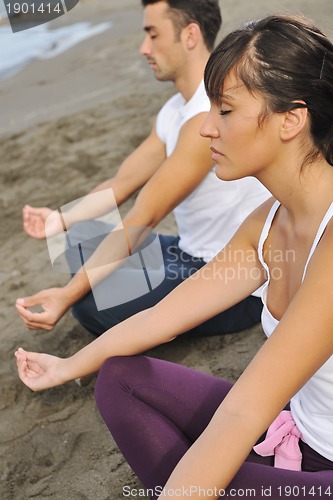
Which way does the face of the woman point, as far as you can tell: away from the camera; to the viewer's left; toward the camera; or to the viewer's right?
to the viewer's left

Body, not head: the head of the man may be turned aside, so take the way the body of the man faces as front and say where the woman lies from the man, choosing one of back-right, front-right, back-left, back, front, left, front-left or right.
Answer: left

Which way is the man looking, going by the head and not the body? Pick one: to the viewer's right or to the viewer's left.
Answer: to the viewer's left

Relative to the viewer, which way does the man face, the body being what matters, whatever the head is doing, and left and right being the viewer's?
facing to the left of the viewer

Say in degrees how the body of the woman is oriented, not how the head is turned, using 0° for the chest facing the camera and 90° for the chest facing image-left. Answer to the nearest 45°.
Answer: approximately 45°

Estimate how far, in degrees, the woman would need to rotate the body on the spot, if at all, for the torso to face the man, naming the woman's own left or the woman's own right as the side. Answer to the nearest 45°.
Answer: approximately 135° to the woman's own right
